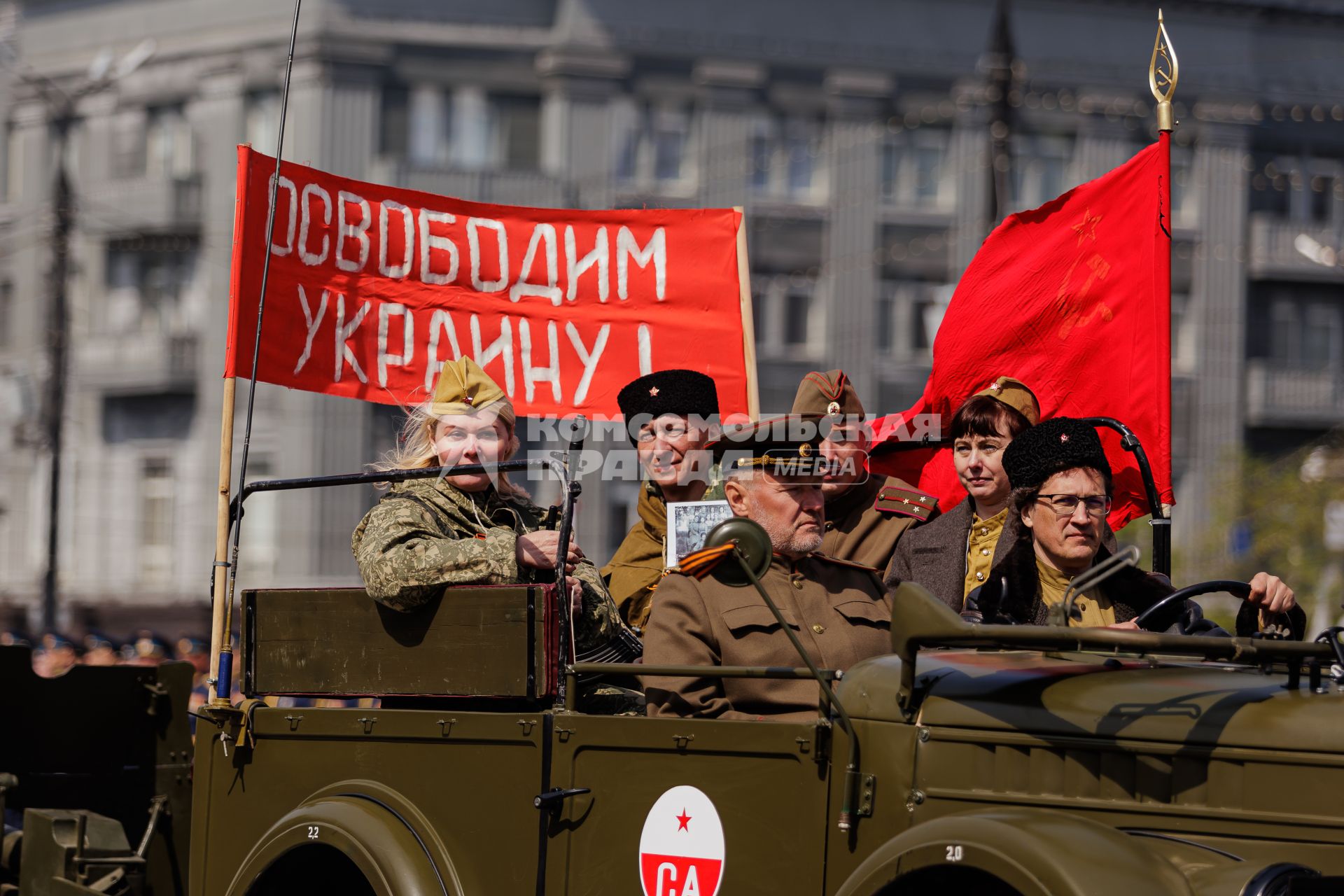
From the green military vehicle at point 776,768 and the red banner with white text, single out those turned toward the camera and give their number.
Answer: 1

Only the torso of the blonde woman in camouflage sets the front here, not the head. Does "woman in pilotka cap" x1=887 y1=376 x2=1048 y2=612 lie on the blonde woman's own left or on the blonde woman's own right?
on the blonde woman's own left

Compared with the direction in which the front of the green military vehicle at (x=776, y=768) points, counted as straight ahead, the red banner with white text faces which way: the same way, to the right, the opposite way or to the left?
to the right

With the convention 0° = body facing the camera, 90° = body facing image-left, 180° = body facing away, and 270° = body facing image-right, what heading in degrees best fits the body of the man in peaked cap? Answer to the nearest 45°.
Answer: approximately 315°

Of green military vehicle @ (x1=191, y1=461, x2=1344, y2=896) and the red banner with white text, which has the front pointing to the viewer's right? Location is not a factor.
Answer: the green military vehicle

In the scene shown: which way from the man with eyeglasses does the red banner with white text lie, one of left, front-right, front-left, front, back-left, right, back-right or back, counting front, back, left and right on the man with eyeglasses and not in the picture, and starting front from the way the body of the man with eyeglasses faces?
back

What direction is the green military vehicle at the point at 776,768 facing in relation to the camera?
to the viewer's right
